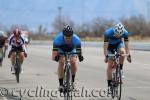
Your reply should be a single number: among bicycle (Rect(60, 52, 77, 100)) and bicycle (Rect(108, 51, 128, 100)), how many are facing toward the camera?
2

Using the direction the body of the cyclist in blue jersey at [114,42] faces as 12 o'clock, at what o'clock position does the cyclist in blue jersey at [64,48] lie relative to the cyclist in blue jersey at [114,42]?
the cyclist in blue jersey at [64,48] is roughly at 2 o'clock from the cyclist in blue jersey at [114,42].

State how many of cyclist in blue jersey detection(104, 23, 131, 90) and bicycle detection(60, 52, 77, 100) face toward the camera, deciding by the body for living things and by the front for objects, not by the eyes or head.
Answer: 2

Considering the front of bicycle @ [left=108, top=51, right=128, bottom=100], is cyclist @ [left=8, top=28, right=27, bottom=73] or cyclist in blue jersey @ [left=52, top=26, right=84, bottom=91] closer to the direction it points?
the cyclist in blue jersey

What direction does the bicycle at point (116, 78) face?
toward the camera

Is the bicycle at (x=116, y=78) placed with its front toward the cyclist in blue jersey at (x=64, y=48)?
no

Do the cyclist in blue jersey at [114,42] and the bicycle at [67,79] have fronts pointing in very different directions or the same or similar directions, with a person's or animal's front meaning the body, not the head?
same or similar directions

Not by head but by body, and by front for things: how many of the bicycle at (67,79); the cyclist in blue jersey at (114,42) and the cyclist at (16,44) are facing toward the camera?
3

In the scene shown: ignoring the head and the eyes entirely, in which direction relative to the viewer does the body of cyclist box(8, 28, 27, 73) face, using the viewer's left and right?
facing the viewer

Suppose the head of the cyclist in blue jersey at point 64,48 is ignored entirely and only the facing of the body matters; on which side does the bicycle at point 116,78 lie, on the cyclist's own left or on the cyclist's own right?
on the cyclist's own left

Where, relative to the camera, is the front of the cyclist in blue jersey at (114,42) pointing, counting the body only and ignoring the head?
toward the camera

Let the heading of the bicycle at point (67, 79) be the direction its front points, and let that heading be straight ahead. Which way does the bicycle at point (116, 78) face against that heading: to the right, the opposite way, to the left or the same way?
the same way
